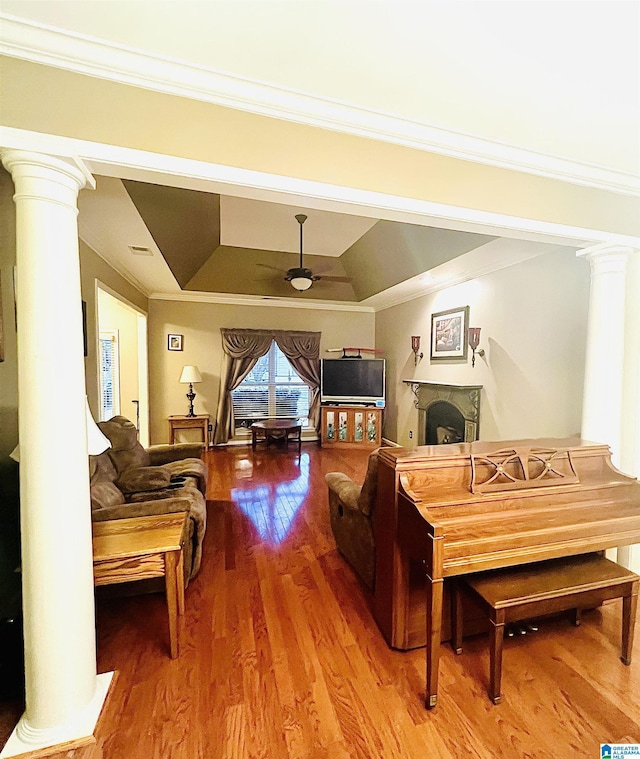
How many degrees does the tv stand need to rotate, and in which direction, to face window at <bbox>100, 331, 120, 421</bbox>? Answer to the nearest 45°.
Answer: approximately 90° to its right

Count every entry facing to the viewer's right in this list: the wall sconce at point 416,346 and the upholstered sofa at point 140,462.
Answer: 1

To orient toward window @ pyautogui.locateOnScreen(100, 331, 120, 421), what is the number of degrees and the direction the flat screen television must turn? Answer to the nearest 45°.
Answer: approximately 90° to its right

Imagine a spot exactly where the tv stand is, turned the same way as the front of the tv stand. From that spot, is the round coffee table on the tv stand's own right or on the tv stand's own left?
on the tv stand's own right

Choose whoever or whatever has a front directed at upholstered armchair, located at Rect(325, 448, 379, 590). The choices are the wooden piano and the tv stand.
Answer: the tv stand

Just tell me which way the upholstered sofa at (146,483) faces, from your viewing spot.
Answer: facing to the right of the viewer

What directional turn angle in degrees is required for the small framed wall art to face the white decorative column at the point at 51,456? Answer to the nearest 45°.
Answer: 0° — it already faces it

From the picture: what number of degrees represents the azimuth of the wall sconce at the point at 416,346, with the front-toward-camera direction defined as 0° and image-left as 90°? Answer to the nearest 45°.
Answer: approximately 45°

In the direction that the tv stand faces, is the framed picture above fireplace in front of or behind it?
in front

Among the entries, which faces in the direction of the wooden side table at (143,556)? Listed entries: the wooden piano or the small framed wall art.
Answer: the small framed wall art

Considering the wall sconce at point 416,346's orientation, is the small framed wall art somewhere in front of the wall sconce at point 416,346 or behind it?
in front
